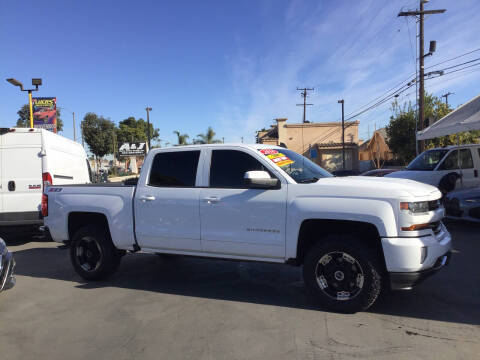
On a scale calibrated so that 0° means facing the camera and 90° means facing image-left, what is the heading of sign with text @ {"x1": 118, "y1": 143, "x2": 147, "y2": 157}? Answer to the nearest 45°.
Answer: approximately 0°

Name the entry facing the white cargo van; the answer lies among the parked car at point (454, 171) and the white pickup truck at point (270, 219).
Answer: the parked car

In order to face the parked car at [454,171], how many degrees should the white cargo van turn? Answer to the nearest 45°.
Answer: approximately 45° to its right

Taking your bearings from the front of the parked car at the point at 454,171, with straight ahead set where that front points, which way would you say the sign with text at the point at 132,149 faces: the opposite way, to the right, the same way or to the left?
to the left

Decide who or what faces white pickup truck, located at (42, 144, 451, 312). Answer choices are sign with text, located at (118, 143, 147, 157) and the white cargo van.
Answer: the sign with text

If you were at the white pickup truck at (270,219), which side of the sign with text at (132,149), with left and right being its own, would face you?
front

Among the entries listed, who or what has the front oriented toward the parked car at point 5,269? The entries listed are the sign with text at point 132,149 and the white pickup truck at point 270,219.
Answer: the sign with text

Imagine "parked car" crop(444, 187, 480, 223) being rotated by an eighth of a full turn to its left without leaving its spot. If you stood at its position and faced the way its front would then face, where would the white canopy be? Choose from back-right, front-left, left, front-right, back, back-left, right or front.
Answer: back

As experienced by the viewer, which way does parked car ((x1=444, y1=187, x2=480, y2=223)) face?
facing the viewer and to the left of the viewer

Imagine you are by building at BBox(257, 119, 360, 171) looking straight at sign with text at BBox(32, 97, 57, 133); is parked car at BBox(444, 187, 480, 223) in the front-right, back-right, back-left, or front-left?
front-left

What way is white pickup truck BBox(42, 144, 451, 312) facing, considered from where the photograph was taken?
facing the viewer and to the right of the viewer

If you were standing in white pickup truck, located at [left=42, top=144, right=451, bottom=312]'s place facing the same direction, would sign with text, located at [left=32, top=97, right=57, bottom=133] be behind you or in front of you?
behind

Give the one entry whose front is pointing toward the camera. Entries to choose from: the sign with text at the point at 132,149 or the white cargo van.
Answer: the sign with text

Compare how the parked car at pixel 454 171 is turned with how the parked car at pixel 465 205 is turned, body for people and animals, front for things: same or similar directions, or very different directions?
same or similar directions

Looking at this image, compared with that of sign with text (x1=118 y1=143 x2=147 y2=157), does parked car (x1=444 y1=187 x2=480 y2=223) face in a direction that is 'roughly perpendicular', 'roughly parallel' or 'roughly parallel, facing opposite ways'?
roughly perpendicular

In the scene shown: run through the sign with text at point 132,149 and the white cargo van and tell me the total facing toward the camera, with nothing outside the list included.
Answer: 1

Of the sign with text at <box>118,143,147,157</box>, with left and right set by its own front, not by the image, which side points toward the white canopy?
front
